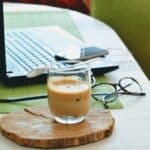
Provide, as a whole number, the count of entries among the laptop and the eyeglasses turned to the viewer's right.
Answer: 1

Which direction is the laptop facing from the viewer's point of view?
to the viewer's right
